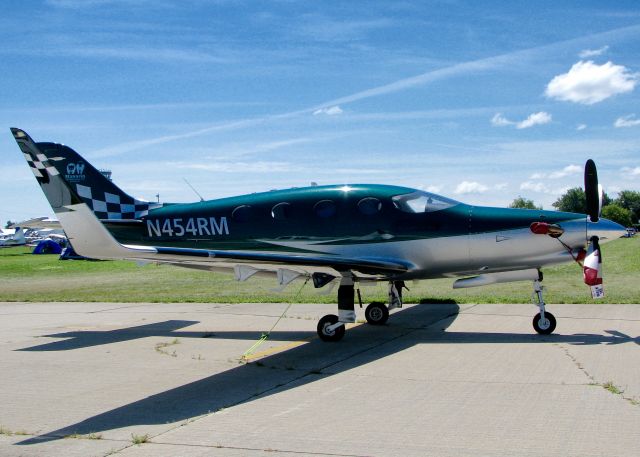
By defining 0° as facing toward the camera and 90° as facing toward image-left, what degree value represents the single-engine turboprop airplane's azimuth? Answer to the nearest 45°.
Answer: approximately 270°
